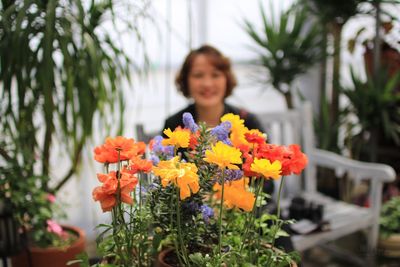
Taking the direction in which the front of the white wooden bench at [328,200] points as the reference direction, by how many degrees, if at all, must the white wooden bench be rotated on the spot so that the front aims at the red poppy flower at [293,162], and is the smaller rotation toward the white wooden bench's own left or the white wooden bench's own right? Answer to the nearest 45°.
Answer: approximately 45° to the white wooden bench's own right

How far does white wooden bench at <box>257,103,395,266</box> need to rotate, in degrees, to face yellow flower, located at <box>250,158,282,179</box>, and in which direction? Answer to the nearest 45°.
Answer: approximately 45° to its right

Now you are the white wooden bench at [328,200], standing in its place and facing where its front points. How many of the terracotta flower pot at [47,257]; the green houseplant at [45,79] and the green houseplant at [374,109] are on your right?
2

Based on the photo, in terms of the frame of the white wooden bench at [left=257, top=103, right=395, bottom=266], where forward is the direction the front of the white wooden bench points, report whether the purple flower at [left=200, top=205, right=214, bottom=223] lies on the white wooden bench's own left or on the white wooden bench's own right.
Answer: on the white wooden bench's own right

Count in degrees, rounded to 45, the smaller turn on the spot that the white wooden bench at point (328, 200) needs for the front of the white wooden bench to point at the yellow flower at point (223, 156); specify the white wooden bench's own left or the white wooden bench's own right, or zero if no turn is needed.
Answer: approximately 45° to the white wooden bench's own right

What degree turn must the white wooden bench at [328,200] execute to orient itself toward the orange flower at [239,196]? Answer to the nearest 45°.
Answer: approximately 45° to its right

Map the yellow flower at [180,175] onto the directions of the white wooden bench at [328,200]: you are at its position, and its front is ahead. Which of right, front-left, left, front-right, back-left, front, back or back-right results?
front-right

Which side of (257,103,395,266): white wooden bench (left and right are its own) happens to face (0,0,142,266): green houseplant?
right

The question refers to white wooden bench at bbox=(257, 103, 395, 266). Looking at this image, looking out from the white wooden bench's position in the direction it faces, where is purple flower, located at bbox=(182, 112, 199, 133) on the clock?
The purple flower is roughly at 2 o'clock from the white wooden bench.

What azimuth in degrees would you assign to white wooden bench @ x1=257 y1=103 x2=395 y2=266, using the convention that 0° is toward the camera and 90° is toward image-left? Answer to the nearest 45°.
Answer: approximately 315°

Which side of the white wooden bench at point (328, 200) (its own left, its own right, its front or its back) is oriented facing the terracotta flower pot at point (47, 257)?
right
